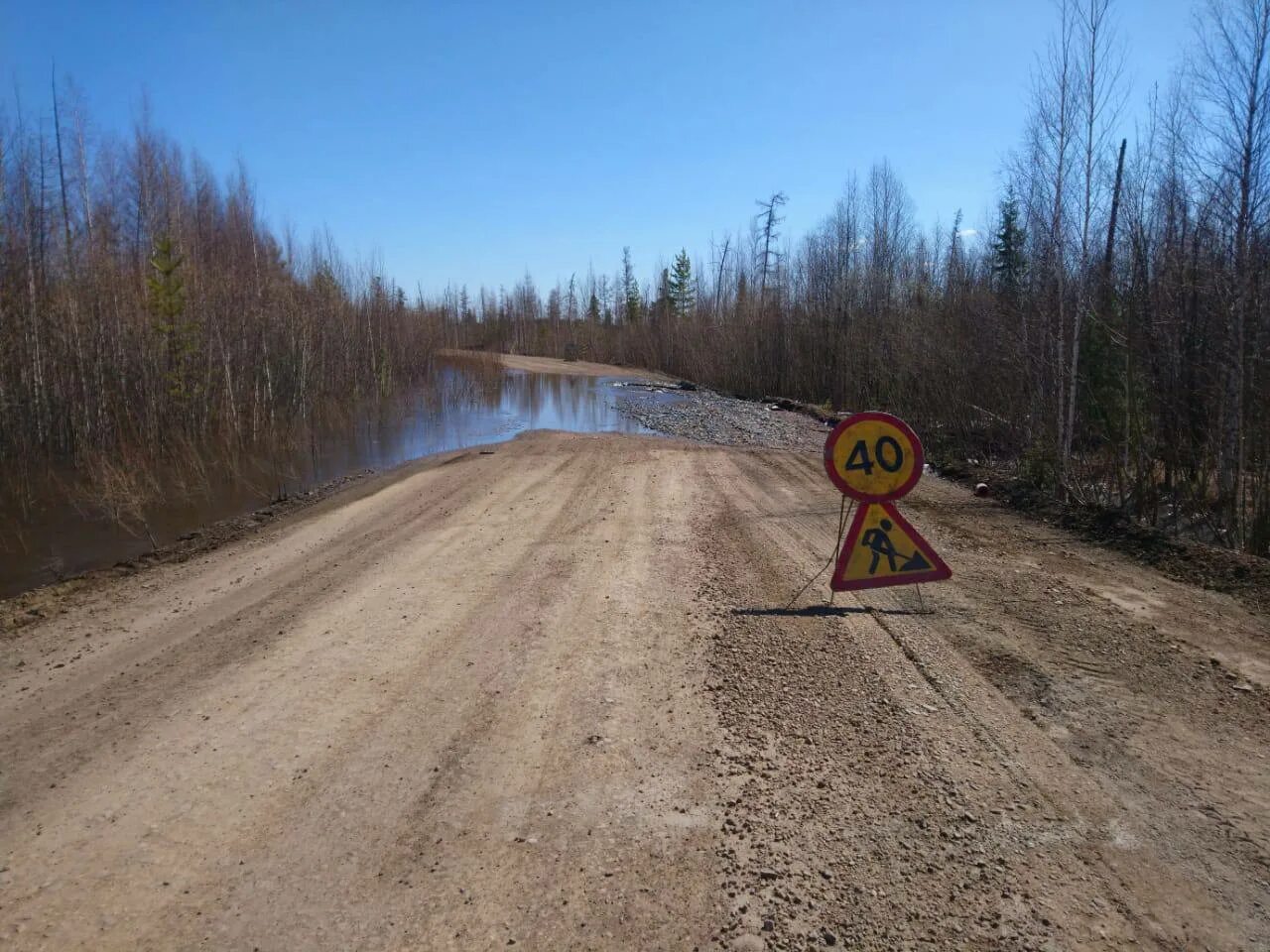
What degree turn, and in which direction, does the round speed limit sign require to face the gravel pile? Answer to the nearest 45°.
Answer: approximately 180°

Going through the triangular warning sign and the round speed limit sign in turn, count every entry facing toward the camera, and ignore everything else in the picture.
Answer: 2

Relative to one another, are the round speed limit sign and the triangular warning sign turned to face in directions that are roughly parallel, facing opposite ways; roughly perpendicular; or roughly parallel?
roughly parallel

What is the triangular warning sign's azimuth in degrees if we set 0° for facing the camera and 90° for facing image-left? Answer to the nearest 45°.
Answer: approximately 0°

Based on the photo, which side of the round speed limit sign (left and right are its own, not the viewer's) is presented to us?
front

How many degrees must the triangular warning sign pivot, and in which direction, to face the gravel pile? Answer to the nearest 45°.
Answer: approximately 180°

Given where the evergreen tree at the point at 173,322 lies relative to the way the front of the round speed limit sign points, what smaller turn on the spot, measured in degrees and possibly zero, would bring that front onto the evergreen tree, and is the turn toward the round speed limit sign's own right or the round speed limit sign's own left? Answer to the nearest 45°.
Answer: approximately 135° to the round speed limit sign's own right

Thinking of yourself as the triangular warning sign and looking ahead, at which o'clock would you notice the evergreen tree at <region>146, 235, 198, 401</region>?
The evergreen tree is roughly at 4 o'clock from the triangular warning sign.

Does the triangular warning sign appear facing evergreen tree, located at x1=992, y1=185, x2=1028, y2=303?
no

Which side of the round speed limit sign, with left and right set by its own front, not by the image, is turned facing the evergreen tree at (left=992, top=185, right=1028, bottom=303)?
back

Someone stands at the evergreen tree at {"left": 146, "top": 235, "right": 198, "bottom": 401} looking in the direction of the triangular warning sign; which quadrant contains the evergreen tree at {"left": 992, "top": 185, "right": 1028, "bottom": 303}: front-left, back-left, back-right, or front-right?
front-left
